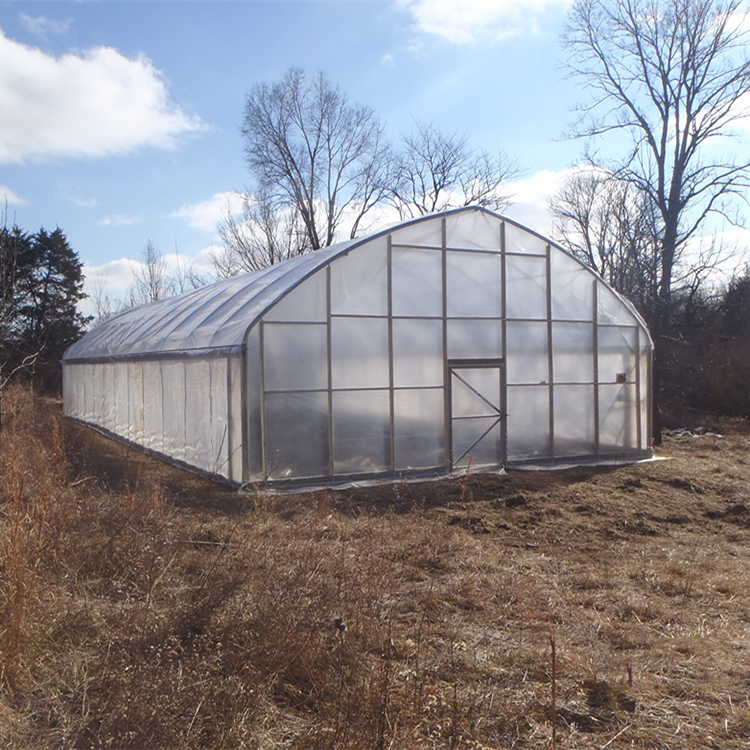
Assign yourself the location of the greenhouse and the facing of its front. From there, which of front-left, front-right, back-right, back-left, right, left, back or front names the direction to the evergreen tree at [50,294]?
back

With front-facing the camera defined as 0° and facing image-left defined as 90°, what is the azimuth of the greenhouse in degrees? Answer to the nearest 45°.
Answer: approximately 315°
